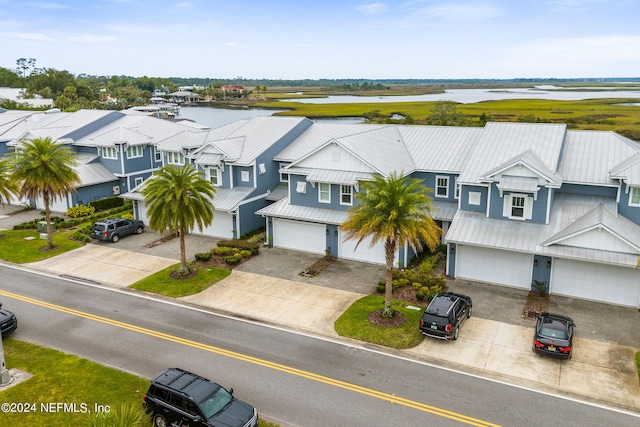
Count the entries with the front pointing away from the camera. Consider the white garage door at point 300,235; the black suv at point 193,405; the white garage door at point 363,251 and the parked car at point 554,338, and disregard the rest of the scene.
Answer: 1

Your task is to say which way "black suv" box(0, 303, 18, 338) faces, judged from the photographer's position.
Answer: facing the viewer and to the right of the viewer

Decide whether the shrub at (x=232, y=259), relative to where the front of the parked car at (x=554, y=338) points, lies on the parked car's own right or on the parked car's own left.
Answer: on the parked car's own left

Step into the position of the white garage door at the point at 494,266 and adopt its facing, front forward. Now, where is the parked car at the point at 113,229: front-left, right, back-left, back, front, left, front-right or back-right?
front-right

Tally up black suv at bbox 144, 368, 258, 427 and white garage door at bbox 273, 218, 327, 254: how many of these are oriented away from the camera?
0

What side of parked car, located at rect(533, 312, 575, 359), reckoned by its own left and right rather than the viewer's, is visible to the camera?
back

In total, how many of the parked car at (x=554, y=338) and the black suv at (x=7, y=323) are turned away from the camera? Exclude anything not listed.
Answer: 1

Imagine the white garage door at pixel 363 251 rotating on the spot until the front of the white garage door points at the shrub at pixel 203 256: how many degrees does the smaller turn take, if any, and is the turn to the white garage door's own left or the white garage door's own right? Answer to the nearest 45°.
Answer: approximately 45° to the white garage door's own right

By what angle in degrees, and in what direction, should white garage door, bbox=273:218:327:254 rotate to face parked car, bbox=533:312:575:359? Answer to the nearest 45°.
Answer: approximately 90° to its left

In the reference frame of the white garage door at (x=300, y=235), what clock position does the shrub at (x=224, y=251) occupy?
The shrub is roughly at 1 o'clock from the white garage door.
